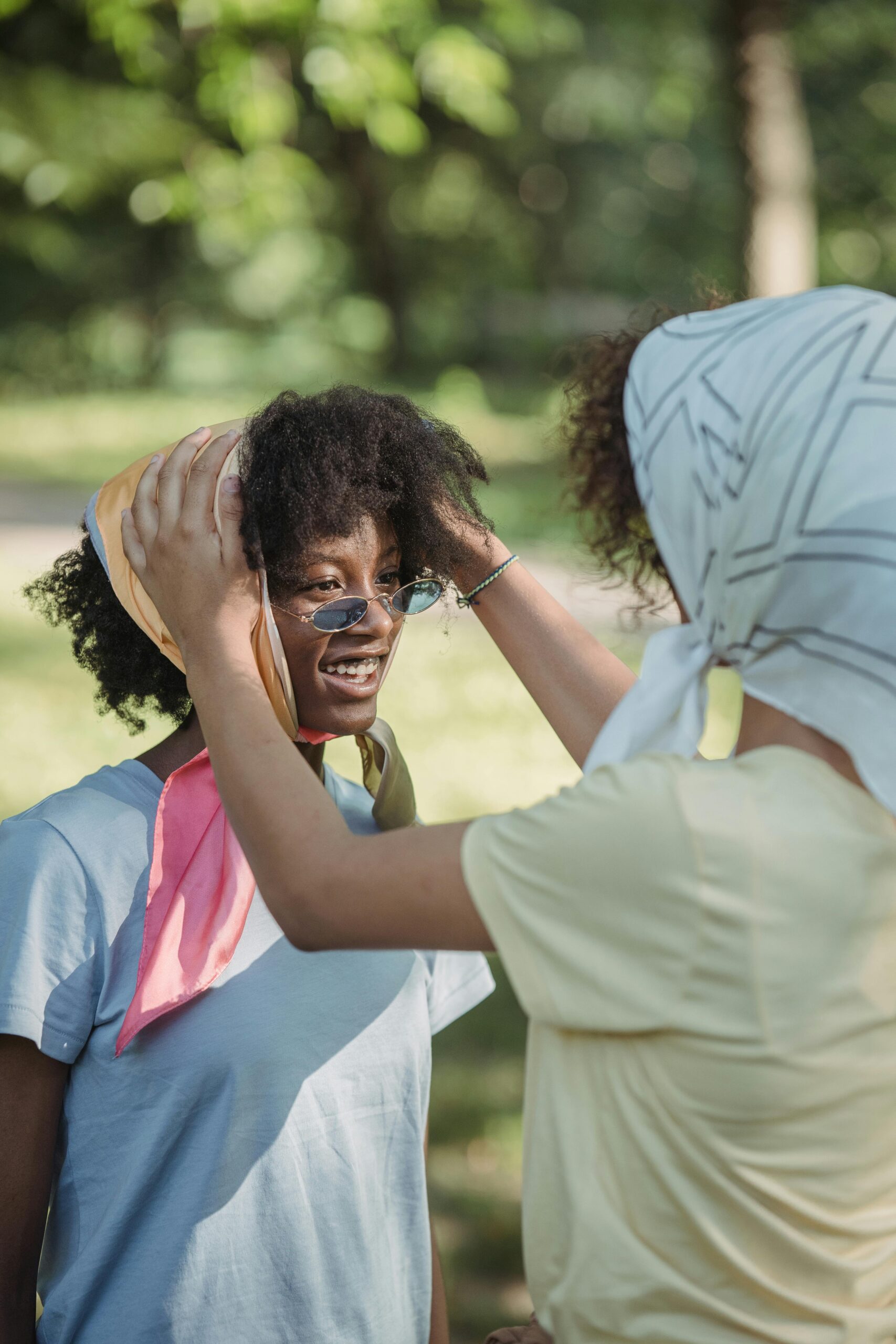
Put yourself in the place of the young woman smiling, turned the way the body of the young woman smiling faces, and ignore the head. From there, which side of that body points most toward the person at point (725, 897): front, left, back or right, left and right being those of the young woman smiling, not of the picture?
front

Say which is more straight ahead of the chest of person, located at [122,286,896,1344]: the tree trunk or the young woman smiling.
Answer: the young woman smiling

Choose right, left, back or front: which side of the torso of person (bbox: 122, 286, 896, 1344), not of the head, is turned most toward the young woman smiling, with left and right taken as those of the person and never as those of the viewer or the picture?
front

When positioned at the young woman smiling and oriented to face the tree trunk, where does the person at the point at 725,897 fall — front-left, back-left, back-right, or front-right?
back-right

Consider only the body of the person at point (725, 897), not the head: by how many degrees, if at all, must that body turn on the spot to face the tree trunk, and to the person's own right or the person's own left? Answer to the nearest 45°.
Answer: approximately 45° to the person's own right

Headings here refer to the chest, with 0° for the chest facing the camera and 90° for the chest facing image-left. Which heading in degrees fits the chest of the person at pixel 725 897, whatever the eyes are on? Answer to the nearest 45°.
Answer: approximately 135°

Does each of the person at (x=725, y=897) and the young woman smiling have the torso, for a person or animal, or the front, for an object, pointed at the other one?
yes

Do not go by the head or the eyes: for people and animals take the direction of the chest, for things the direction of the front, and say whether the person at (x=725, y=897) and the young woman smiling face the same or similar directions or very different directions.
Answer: very different directions

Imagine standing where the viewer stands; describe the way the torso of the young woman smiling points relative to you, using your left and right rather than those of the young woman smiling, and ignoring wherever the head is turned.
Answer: facing the viewer and to the right of the viewer
